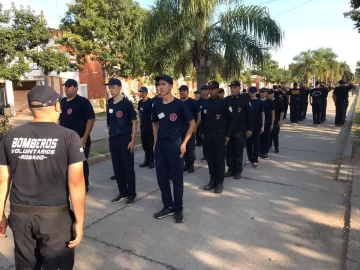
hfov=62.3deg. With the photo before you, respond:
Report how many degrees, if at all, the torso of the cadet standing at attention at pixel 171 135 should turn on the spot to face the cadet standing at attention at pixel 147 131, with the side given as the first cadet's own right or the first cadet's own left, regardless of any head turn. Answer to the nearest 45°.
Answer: approximately 135° to the first cadet's own right

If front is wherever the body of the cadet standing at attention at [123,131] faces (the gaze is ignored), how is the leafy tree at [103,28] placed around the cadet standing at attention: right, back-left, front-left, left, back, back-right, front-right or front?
back-right

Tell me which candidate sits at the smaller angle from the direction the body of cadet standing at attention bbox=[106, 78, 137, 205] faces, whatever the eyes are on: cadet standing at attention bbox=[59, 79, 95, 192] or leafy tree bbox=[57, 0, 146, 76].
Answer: the cadet standing at attention

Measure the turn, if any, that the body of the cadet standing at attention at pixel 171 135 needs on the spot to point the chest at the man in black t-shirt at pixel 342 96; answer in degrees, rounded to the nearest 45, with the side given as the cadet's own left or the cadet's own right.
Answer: approximately 180°

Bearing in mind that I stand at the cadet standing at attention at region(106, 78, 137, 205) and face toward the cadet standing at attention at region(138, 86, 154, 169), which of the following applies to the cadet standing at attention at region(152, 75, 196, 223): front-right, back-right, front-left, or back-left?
back-right

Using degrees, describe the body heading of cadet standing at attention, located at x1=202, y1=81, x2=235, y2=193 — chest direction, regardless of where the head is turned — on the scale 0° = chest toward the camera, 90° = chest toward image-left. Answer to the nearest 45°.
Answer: approximately 45°

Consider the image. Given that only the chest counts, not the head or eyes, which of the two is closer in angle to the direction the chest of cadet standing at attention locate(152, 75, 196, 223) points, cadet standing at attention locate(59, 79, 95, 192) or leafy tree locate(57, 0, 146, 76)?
the cadet standing at attention
